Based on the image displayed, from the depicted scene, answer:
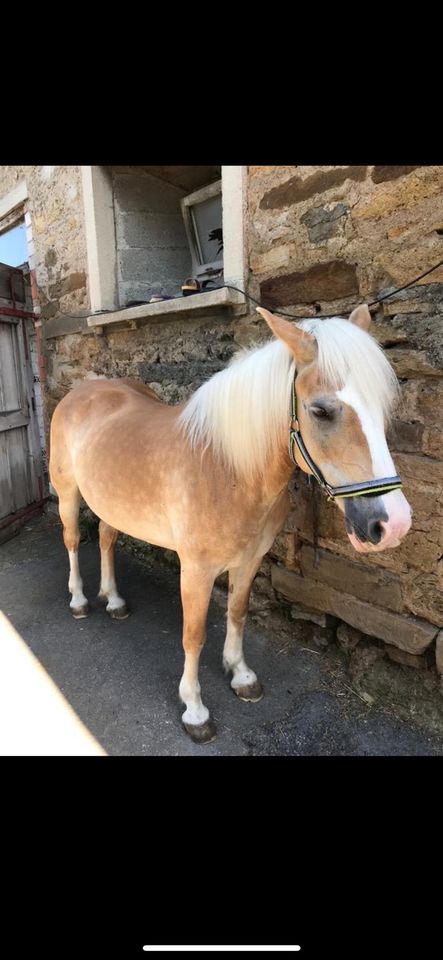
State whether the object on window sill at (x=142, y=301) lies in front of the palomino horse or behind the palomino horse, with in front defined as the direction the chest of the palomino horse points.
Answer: behind

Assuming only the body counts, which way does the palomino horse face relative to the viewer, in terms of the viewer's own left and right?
facing the viewer and to the right of the viewer

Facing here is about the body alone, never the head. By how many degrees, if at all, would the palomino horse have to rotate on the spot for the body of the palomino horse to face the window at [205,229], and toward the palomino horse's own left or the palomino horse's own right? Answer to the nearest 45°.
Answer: approximately 135° to the palomino horse's own left

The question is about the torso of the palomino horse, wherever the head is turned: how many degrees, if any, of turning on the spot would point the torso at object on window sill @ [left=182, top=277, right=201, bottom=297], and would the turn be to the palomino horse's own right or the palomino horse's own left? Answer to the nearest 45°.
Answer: approximately 135° to the palomino horse's own left

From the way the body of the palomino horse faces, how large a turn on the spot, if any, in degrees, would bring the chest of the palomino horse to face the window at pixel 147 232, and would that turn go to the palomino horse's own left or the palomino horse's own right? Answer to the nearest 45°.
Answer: approximately 135° to the palomino horse's own left
